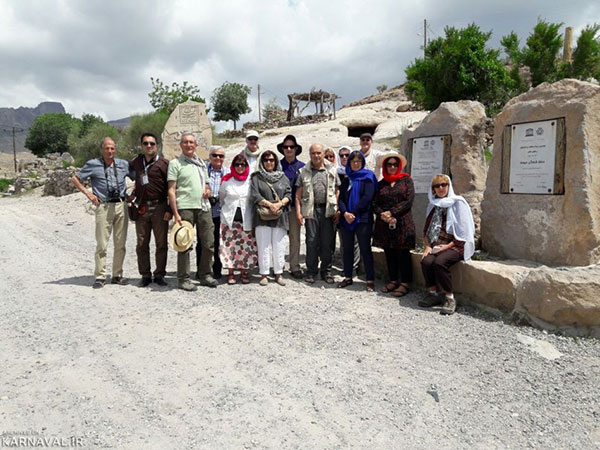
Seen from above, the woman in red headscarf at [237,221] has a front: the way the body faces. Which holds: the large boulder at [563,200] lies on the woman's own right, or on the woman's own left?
on the woman's own left

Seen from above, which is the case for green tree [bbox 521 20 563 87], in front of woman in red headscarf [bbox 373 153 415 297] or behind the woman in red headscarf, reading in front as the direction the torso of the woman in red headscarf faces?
behind

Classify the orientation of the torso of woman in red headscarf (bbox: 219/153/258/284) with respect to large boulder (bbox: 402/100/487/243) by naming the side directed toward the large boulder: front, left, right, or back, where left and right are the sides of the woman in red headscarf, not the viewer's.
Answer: left

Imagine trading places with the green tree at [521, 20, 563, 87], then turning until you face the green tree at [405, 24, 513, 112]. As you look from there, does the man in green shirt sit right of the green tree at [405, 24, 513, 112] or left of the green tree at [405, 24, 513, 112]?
left

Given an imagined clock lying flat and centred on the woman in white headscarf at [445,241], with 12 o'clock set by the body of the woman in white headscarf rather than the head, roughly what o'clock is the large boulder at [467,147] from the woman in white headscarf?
The large boulder is roughly at 5 o'clock from the woman in white headscarf.

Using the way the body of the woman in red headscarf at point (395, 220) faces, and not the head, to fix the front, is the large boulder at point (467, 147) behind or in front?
behind
